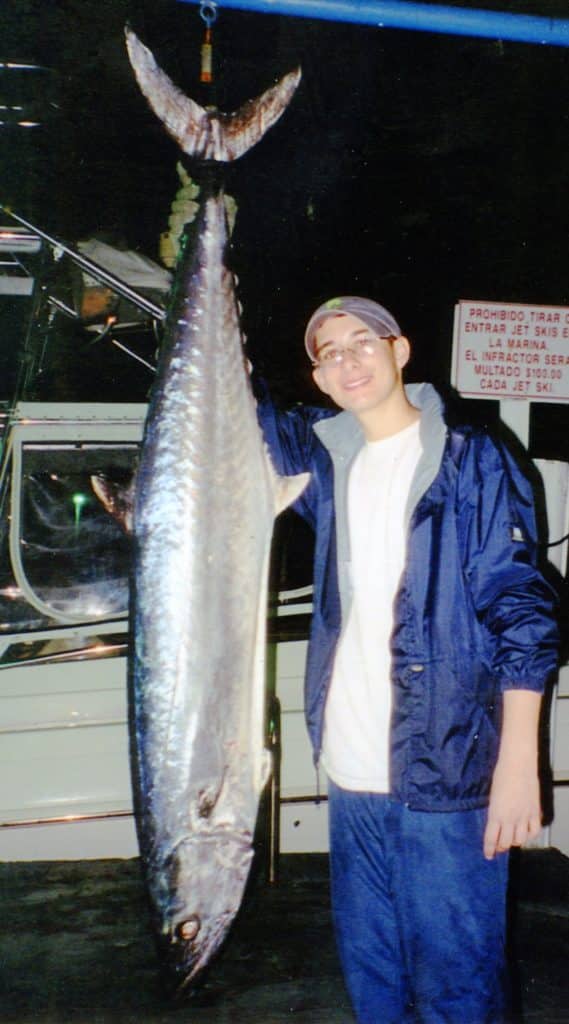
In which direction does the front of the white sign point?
toward the camera

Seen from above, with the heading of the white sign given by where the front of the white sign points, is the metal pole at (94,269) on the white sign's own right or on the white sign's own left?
on the white sign's own right

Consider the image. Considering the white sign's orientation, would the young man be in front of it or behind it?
in front
